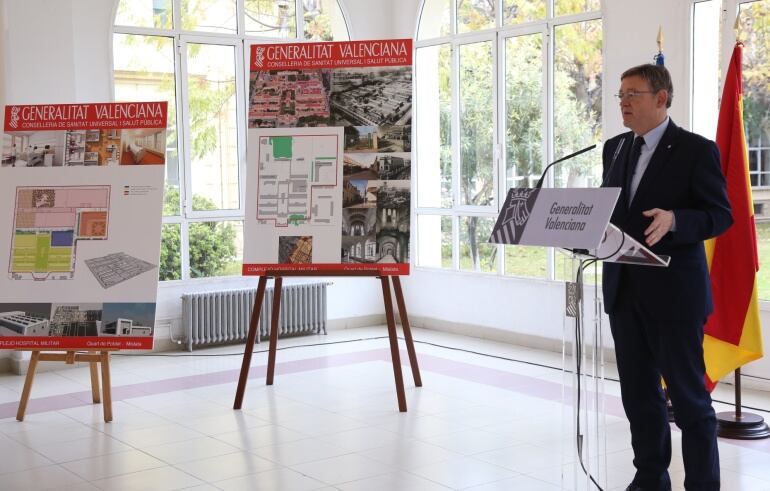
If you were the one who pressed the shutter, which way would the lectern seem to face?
facing the viewer and to the left of the viewer

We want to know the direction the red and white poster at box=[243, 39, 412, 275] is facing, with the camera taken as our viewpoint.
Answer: facing the viewer

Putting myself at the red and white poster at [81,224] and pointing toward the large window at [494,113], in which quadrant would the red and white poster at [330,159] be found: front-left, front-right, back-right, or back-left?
front-right

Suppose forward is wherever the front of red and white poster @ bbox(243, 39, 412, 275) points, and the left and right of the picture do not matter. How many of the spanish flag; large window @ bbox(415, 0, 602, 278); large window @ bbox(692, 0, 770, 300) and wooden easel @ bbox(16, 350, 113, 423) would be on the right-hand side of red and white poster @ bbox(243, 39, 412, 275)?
1

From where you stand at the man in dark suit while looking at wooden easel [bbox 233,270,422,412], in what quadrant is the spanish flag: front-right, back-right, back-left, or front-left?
front-right

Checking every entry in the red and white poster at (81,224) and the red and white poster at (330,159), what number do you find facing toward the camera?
2

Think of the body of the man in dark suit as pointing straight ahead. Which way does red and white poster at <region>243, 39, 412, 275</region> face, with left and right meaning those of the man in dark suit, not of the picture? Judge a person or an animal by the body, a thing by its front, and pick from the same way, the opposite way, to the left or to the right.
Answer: to the left

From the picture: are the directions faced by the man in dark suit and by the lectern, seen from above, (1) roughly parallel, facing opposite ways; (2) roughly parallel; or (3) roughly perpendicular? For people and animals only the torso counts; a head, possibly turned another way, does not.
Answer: roughly parallel

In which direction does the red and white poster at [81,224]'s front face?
toward the camera

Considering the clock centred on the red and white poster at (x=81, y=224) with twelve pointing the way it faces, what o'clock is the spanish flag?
The spanish flag is roughly at 10 o'clock from the red and white poster.

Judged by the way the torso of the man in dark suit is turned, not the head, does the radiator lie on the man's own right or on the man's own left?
on the man's own right

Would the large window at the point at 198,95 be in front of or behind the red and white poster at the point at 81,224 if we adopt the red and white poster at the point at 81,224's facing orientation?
behind

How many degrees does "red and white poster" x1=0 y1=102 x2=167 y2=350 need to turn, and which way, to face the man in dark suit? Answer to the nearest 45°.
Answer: approximately 45° to its left

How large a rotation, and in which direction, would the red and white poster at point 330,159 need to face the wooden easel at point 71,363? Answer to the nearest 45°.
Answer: approximately 90° to its right
